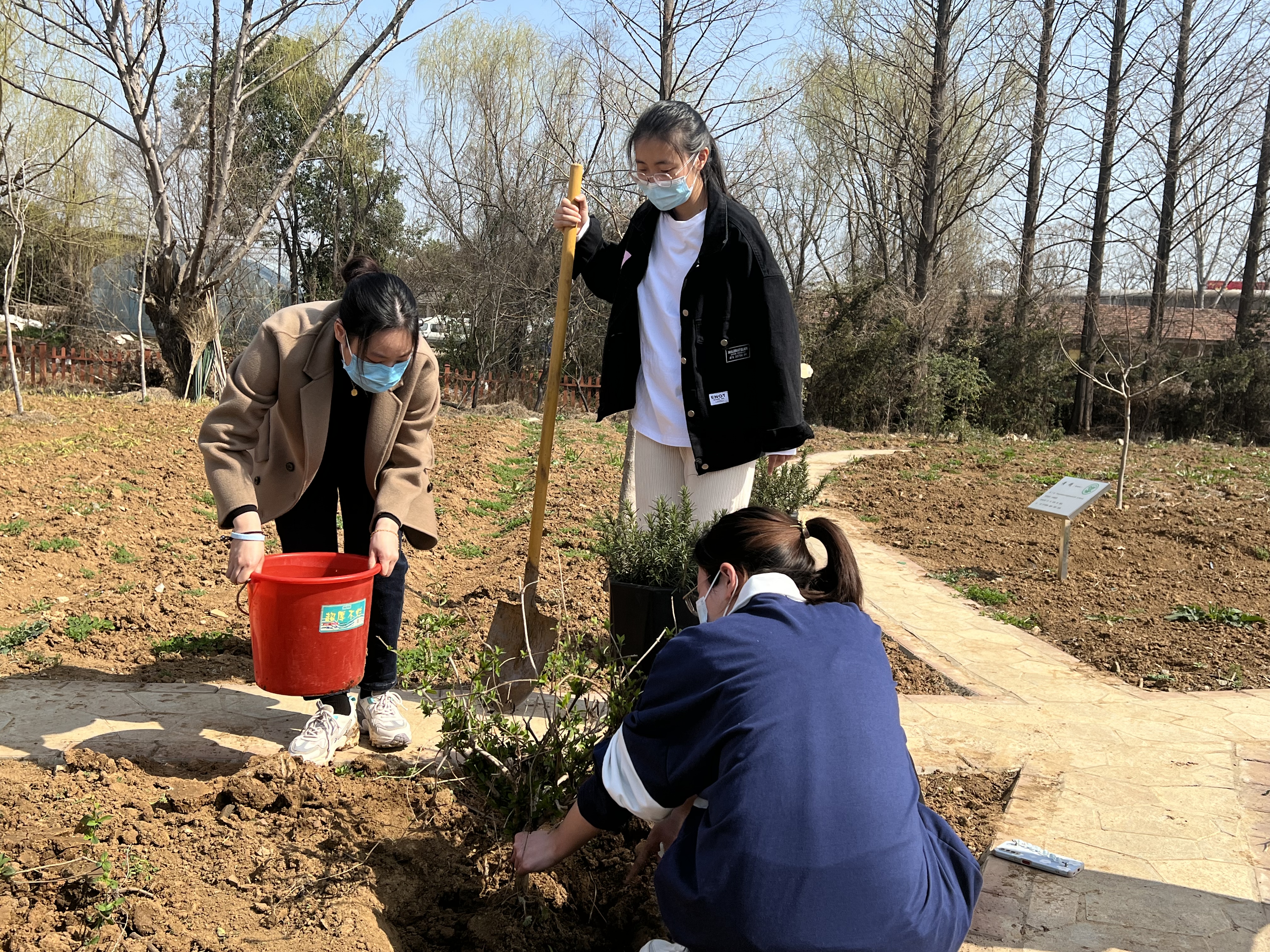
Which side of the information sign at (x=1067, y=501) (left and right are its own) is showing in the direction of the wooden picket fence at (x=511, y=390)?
right

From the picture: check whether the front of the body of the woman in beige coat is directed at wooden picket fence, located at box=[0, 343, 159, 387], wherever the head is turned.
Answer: no

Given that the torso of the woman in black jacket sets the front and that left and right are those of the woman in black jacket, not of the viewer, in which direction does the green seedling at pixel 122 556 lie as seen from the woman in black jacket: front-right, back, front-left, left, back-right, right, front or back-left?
right

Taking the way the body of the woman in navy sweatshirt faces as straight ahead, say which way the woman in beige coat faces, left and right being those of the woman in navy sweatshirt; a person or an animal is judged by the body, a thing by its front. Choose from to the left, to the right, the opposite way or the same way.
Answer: the opposite way

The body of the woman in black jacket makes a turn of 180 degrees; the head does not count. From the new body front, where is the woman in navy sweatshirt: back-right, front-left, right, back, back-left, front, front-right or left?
back-right

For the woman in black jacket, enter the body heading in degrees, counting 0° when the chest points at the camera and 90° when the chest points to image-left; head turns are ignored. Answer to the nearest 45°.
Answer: approximately 45°

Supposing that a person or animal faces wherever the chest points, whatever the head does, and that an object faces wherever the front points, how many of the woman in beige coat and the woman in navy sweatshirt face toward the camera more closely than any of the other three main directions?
1

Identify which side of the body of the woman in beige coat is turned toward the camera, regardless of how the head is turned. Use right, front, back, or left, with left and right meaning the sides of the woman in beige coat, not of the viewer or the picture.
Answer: front

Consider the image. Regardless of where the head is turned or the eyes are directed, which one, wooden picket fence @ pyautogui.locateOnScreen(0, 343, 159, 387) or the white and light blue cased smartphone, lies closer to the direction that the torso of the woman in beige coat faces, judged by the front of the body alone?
the white and light blue cased smartphone

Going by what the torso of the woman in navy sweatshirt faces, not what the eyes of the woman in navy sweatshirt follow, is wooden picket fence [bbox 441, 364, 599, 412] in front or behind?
in front

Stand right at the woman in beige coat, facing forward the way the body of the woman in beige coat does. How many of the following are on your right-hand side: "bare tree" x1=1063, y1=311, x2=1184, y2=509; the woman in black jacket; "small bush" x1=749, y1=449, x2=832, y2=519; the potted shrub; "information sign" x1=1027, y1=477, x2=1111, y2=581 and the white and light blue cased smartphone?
0

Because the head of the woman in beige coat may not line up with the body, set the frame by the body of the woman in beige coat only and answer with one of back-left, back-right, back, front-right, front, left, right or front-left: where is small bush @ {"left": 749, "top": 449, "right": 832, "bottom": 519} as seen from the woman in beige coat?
back-left

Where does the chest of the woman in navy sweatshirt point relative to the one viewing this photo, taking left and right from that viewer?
facing away from the viewer and to the left of the viewer

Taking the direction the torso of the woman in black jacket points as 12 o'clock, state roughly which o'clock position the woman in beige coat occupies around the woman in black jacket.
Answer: The woman in beige coat is roughly at 1 o'clock from the woman in black jacket.

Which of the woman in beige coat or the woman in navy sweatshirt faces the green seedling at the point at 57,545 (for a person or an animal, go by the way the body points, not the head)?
the woman in navy sweatshirt

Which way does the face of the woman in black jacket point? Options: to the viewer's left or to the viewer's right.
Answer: to the viewer's left

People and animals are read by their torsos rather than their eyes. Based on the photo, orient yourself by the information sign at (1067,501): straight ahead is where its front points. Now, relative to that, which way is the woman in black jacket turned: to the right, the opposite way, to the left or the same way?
the same way

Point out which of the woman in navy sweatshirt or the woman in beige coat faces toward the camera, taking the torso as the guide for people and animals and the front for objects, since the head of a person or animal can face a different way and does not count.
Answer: the woman in beige coat

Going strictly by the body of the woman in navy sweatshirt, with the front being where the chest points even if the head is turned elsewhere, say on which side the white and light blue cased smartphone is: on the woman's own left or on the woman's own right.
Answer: on the woman's own right

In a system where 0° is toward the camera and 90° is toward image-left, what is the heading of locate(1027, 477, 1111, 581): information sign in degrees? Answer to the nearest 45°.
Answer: approximately 45°
